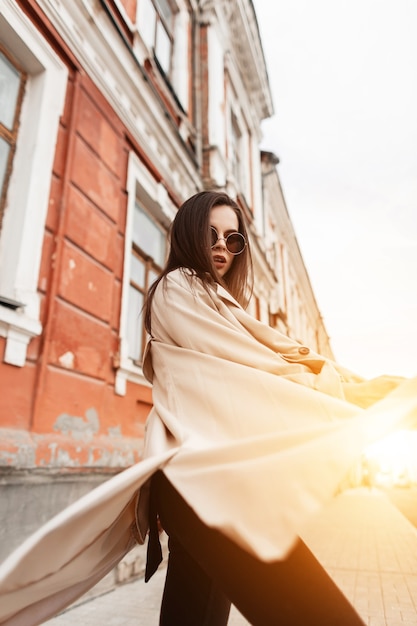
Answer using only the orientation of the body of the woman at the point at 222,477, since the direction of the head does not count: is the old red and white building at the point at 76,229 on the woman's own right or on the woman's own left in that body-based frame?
on the woman's own left

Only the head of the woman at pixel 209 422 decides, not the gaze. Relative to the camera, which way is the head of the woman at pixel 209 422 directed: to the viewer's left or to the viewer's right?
to the viewer's right

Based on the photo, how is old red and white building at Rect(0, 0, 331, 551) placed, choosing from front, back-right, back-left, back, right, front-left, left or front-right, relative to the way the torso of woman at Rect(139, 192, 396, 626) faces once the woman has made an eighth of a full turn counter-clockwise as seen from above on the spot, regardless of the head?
left

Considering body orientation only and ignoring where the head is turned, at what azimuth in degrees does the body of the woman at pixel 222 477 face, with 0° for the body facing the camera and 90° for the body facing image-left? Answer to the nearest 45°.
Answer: approximately 270°

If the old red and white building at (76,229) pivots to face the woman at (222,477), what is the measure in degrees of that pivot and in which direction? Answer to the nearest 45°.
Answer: approximately 45° to its right

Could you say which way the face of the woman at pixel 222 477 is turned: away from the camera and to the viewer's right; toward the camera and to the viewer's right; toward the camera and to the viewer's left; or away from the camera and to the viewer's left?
toward the camera and to the viewer's right

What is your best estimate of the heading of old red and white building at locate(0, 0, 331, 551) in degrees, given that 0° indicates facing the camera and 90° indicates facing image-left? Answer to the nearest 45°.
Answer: approximately 315°
